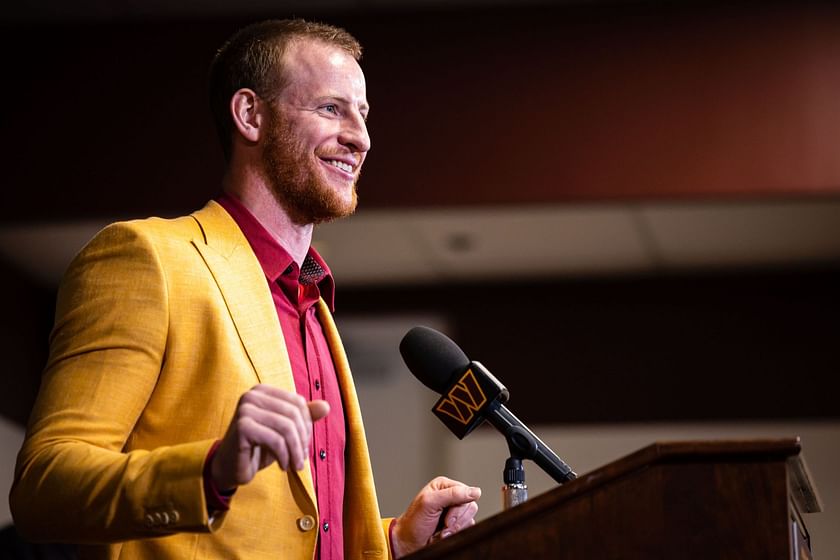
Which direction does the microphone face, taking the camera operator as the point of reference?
facing to the left of the viewer

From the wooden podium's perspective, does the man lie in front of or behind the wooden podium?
behind

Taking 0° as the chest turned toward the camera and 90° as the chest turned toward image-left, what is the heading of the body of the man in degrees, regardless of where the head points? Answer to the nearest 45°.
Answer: approximately 315°

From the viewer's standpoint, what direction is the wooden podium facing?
to the viewer's right
